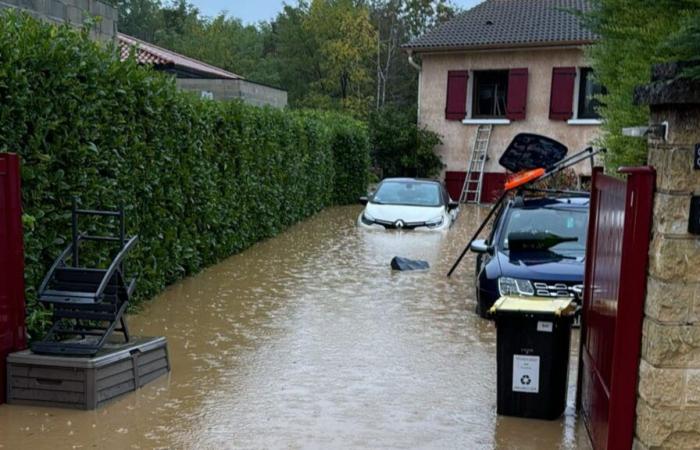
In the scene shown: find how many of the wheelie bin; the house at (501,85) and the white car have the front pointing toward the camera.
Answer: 3

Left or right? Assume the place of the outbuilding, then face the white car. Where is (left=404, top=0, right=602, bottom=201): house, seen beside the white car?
left

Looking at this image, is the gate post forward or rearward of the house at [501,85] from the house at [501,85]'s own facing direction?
forward

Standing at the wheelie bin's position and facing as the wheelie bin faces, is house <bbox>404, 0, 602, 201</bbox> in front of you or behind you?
behind

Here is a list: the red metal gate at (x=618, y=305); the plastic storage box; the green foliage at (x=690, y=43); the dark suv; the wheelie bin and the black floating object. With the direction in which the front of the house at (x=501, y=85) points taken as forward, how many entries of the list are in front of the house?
6

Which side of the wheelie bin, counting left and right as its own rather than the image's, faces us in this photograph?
front

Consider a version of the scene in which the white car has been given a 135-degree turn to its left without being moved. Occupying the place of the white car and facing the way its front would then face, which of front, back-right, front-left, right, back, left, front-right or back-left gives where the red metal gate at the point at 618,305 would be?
back-right

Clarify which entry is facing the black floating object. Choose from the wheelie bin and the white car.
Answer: the white car

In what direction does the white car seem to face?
toward the camera

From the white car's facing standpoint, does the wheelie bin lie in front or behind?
in front

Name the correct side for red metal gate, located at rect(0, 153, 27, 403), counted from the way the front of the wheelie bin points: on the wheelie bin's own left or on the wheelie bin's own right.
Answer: on the wheelie bin's own right

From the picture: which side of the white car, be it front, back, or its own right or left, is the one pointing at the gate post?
front

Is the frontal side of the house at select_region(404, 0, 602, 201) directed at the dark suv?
yes

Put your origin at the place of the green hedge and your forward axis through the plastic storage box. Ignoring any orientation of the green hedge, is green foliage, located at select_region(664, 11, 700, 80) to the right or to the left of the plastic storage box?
left

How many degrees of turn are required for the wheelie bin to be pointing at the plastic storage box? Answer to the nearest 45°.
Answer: approximately 90° to its right
